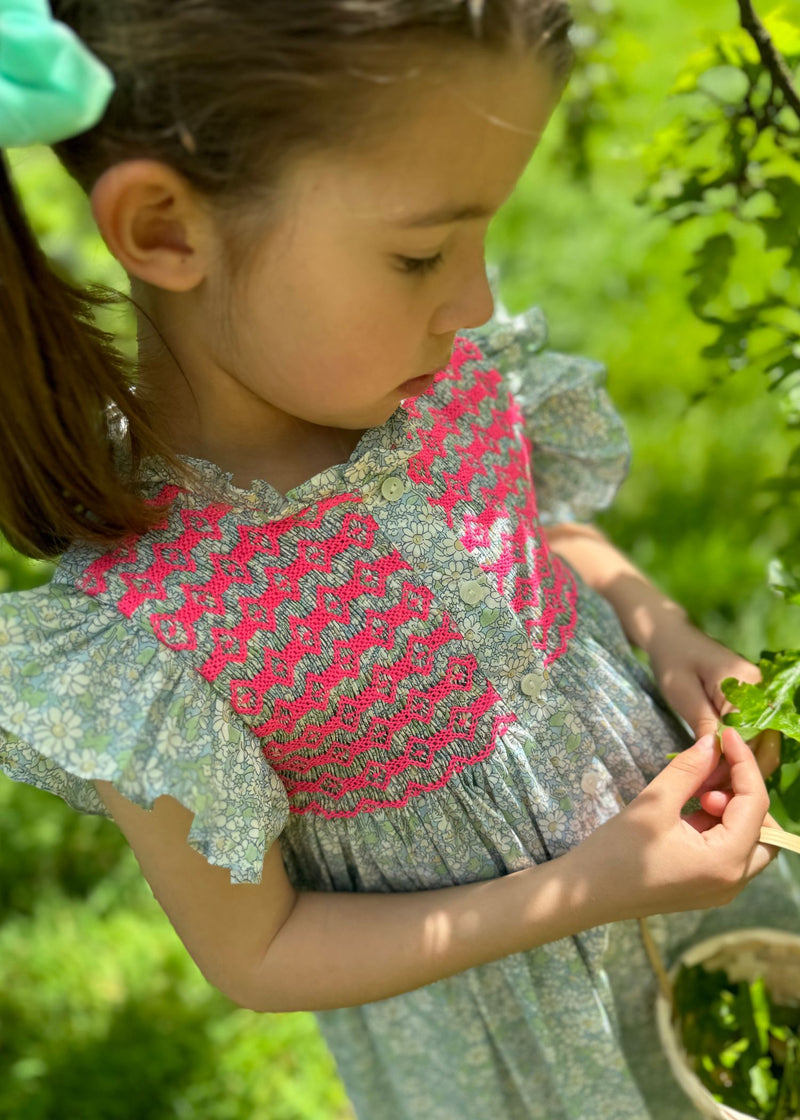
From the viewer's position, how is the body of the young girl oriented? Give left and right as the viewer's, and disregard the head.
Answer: facing the viewer and to the right of the viewer

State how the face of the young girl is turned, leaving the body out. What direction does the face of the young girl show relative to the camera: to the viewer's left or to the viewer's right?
to the viewer's right
